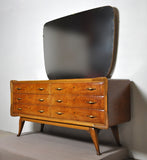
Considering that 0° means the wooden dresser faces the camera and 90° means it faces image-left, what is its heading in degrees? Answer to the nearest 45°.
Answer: approximately 45°

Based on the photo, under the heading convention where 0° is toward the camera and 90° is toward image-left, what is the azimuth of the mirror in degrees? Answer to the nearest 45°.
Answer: approximately 45°
